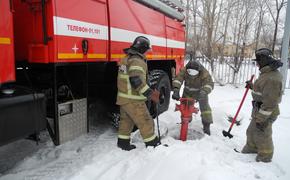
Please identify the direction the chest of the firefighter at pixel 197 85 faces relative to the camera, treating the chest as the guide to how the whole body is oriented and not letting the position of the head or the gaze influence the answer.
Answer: toward the camera

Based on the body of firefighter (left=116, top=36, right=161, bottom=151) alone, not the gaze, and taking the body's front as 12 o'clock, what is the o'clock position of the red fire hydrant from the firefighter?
The red fire hydrant is roughly at 11 o'clock from the firefighter.

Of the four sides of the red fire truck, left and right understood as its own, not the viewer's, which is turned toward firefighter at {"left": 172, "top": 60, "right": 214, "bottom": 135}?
back

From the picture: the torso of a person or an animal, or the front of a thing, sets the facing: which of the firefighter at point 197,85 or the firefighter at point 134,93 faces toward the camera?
the firefighter at point 197,85

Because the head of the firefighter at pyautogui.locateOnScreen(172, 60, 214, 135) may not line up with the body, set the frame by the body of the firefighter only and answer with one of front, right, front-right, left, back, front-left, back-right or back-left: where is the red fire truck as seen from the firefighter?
front-right

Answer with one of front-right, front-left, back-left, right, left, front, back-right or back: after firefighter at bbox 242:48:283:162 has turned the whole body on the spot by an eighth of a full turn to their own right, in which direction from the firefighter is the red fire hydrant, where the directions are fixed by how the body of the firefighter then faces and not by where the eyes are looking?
front-left

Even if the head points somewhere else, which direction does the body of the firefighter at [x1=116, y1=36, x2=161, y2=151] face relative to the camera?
to the viewer's right

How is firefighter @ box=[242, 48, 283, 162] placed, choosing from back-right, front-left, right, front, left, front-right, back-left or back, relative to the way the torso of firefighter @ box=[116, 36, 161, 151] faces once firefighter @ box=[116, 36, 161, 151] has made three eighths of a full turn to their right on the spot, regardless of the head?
back-left

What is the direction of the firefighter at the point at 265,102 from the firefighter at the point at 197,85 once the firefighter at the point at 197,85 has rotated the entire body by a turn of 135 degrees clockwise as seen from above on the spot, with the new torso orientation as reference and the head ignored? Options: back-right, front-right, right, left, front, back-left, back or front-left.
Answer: back

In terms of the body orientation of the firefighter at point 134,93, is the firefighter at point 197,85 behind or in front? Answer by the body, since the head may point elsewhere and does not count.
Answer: in front

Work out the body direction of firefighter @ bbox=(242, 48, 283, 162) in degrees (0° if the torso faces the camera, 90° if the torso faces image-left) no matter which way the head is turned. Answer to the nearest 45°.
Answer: approximately 90°
